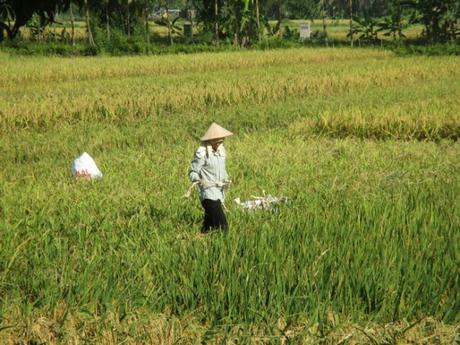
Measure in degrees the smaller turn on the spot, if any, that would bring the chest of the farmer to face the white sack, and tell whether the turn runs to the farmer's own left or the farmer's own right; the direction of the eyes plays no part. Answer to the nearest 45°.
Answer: approximately 180°

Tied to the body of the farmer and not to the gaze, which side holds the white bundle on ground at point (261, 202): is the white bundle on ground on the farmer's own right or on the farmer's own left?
on the farmer's own left

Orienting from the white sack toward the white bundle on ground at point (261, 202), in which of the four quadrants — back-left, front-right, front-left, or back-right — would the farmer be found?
front-right

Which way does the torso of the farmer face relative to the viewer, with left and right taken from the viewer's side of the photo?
facing the viewer and to the right of the viewer
